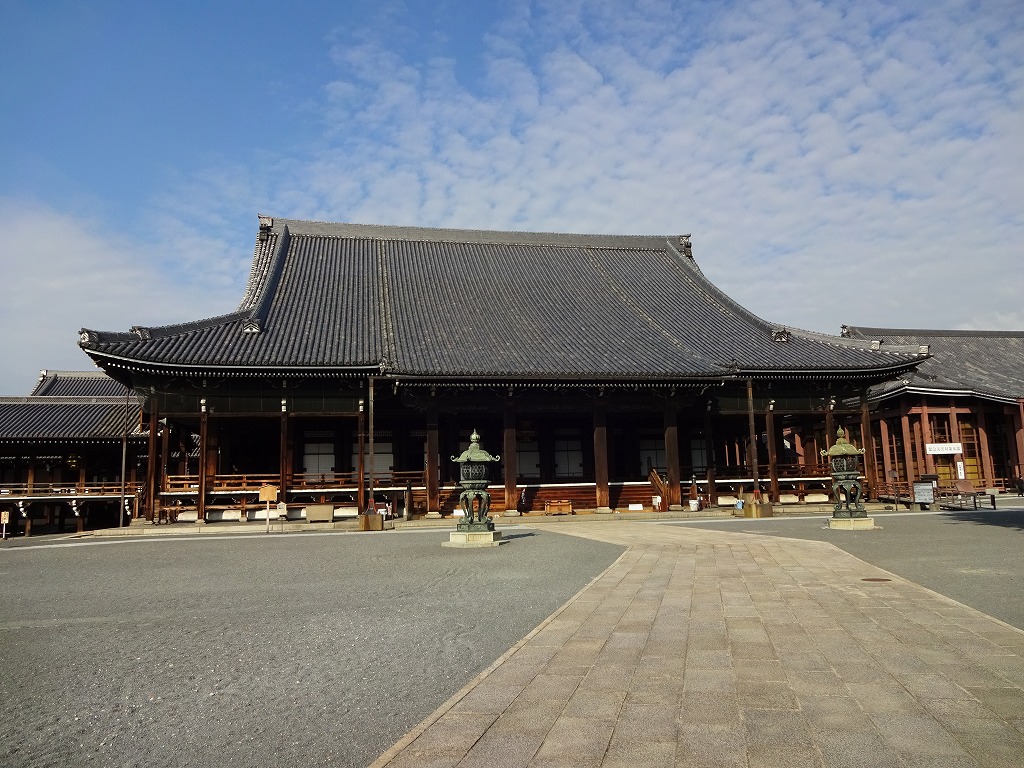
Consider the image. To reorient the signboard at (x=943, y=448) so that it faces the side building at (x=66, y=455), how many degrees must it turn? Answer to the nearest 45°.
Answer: approximately 45° to its right

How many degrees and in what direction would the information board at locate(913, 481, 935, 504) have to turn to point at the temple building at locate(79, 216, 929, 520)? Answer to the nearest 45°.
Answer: approximately 45° to its right

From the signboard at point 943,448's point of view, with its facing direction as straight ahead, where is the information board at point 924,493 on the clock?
The information board is roughly at 12 o'clock from the signboard.

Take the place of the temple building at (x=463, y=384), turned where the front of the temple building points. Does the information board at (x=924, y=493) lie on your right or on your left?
on your left

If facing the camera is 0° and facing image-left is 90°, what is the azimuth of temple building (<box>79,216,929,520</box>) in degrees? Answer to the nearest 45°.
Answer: approximately 0°

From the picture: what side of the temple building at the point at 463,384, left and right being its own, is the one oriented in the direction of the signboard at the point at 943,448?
left

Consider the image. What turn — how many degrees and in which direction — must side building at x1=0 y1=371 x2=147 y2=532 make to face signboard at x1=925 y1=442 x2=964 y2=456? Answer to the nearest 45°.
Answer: approximately 45° to its left

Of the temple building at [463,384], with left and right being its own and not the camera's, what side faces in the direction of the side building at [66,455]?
right

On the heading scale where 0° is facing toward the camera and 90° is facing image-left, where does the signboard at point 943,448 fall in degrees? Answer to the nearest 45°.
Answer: approximately 0°
